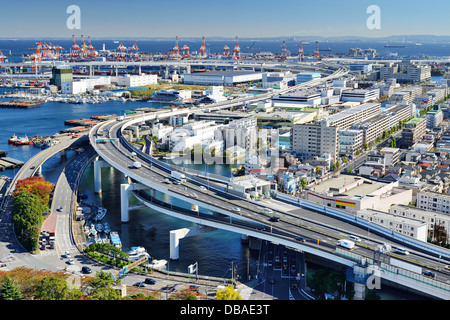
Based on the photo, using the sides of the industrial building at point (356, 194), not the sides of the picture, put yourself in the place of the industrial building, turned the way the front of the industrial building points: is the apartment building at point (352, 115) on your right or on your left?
on your right

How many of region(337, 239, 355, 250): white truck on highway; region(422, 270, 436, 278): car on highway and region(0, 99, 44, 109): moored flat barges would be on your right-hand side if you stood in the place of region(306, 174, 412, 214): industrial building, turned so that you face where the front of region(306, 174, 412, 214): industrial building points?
1

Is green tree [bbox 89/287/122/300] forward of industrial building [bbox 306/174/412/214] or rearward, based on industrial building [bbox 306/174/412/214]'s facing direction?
forward

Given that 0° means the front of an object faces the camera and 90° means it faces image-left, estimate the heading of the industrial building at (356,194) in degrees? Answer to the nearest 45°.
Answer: approximately 45°

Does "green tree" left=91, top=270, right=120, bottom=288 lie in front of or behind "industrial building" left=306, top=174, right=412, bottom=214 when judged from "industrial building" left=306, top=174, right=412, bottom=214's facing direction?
in front

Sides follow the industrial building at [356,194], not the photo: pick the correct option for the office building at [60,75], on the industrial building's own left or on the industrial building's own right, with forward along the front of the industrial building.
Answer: on the industrial building's own right

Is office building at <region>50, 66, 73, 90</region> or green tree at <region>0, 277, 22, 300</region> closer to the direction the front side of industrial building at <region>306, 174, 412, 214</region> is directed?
the green tree

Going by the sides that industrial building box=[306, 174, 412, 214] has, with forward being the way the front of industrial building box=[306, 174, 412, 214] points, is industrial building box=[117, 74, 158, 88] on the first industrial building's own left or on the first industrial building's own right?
on the first industrial building's own right

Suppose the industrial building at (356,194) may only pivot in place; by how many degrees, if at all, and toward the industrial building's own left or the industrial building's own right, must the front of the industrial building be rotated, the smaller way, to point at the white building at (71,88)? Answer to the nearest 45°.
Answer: approximately 90° to the industrial building's own right

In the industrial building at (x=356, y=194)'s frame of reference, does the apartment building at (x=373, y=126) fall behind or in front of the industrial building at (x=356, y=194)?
behind

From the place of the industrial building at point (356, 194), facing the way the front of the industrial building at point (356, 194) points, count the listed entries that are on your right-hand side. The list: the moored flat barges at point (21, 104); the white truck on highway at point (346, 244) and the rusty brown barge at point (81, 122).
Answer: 2

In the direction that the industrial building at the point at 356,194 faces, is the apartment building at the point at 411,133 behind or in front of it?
behind

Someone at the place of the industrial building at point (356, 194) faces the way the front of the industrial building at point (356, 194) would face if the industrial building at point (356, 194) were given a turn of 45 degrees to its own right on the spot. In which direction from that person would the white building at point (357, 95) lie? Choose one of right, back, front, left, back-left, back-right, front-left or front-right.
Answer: right

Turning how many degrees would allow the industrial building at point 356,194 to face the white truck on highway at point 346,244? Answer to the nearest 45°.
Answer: approximately 45° to its left

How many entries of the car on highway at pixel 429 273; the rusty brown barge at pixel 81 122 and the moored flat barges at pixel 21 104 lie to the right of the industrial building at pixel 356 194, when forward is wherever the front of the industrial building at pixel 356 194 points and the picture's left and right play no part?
2
